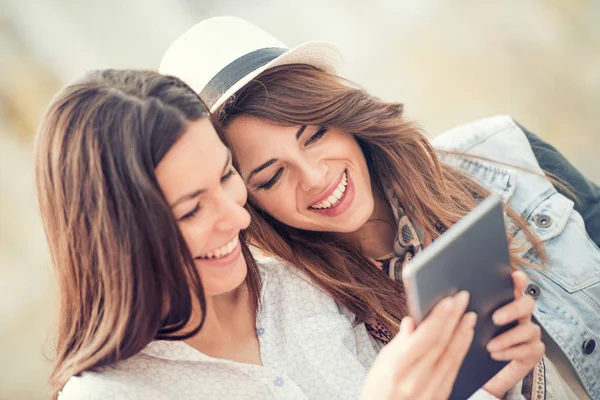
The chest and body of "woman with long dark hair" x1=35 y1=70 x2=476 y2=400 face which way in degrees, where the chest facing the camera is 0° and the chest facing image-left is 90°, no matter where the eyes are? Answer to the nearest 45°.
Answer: approximately 315°

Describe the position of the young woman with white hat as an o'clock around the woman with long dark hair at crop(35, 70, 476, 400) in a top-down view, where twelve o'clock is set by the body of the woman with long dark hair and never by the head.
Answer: The young woman with white hat is roughly at 9 o'clock from the woman with long dark hair.

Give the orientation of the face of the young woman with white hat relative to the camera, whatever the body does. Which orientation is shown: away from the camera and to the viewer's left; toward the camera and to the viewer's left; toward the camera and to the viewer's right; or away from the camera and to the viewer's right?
toward the camera and to the viewer's right

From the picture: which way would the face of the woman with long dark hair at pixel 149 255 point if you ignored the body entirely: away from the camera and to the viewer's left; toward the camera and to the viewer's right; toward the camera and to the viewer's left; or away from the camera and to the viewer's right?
toward the camera and to the viewer's right

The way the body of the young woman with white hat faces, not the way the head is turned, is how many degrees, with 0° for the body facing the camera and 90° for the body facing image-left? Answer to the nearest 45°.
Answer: approximately 0°

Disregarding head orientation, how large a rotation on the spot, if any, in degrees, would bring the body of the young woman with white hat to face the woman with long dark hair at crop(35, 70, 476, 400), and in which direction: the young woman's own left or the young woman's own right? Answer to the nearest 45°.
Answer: approximately 45° to the young woman's own right
